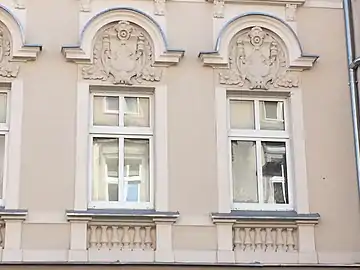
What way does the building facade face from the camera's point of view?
toward the camera
